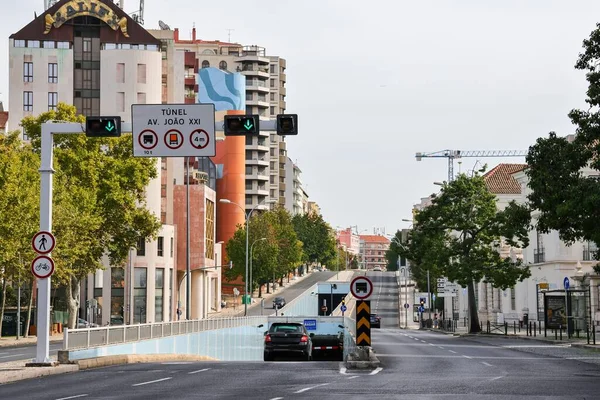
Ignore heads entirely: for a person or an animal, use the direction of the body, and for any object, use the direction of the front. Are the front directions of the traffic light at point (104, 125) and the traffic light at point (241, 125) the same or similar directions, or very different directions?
same or similar directions

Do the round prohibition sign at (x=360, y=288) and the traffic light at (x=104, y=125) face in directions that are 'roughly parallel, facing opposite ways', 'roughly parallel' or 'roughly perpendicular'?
roughly parallel

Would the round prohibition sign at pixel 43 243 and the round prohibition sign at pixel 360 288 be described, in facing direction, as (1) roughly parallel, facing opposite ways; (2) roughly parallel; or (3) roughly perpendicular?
roughly parallel

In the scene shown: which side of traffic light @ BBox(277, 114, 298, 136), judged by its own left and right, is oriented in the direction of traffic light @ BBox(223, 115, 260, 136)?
right

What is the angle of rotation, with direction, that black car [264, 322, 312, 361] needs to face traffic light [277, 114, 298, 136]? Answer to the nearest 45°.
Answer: approximately 180°

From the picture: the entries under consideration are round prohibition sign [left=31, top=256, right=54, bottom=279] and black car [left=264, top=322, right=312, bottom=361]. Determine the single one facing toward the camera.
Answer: the round prohibition sign

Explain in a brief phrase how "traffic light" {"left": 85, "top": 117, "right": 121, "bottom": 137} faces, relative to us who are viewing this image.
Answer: facing the viewer

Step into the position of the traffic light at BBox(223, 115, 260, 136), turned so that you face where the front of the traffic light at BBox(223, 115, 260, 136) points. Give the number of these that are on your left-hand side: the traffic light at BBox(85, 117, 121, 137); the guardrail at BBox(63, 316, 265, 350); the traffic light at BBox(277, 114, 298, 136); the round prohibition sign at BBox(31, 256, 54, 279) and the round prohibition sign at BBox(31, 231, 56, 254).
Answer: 1

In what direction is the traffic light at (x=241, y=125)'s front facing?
toward the camera

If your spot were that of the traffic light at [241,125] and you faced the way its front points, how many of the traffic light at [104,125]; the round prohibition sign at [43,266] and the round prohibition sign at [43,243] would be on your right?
3

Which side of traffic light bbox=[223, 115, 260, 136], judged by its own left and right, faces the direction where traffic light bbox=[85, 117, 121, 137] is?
right

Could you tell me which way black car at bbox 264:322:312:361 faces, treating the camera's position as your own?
facing away from the viewer

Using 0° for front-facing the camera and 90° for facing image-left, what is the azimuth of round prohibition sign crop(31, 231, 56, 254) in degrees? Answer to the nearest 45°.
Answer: approximately 0°

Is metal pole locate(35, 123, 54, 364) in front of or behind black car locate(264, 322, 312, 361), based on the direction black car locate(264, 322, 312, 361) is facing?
behind

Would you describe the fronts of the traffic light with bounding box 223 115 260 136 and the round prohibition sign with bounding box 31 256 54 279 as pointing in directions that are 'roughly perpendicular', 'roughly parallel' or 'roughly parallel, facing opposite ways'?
roughly parallel

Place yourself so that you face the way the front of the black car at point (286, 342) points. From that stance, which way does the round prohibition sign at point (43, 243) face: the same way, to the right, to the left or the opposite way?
the opposite way

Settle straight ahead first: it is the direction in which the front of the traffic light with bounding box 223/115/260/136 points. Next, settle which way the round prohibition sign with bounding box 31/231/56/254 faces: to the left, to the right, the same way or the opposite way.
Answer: the same way

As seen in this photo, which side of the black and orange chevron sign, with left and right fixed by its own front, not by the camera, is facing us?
front
